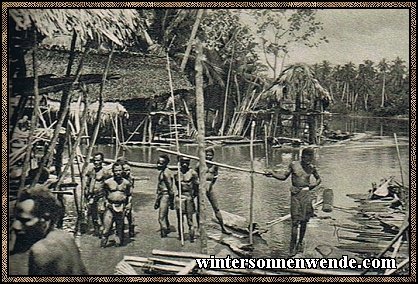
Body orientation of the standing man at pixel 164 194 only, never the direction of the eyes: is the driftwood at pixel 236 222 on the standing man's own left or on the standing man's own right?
on the standing man's own left
